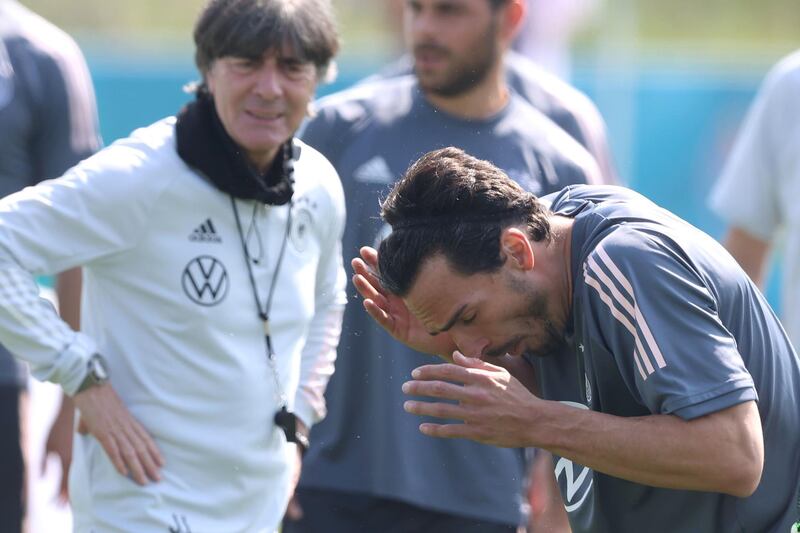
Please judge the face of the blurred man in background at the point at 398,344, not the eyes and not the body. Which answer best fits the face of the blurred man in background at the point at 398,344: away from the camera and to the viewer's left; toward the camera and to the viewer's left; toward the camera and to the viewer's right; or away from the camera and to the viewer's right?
toward the camera and to the viewer's left

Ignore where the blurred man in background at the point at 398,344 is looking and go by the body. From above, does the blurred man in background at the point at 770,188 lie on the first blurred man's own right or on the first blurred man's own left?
on the first blurred man's own left

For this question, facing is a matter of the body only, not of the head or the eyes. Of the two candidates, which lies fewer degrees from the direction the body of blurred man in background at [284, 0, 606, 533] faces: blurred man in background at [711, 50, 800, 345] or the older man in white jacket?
the older man in white jacket

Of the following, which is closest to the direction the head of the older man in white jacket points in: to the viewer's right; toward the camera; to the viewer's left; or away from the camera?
toward the camera

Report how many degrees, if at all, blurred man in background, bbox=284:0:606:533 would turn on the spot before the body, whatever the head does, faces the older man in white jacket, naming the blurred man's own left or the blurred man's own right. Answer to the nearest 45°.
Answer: approximately 45° to the blurred man's own right

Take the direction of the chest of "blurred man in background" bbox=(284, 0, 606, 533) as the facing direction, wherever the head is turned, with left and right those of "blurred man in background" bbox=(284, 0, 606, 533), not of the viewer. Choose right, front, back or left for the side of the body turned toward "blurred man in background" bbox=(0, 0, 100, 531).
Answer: right

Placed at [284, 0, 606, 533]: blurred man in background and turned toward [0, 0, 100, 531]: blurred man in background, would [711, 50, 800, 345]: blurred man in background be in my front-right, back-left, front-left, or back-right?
back-right

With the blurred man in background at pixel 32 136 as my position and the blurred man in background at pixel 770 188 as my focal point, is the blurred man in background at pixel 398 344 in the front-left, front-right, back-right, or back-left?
front-right

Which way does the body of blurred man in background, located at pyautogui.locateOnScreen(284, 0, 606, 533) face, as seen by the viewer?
toward the camera

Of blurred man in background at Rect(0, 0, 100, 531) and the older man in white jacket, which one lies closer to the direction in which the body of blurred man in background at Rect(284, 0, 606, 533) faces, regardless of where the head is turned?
the older man in white jacket

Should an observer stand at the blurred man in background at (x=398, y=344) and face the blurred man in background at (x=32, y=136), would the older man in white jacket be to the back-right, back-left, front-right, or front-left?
front-left
